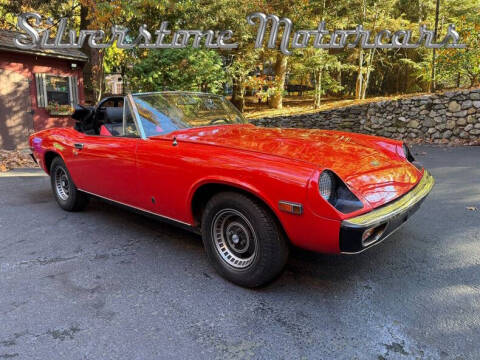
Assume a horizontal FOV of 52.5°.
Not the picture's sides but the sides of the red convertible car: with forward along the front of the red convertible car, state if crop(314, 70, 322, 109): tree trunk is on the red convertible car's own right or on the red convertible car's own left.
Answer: on the red convertible car's own left

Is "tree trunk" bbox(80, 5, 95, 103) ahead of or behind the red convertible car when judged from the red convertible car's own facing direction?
behind

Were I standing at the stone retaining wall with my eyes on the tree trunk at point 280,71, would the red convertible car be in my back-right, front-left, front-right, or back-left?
back-left

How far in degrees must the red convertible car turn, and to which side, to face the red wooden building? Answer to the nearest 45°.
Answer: approximately 180°

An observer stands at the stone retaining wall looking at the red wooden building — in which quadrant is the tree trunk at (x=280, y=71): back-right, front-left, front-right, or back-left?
front-right

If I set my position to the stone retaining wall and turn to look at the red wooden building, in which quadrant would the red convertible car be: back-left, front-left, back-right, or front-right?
front-left

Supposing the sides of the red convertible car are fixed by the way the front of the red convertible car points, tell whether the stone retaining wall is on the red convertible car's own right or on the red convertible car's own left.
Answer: on the red convertible car's own left

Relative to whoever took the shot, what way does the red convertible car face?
facing the viewer and to the right of the viewer

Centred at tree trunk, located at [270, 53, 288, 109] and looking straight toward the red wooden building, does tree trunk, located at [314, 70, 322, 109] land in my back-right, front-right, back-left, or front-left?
back-left

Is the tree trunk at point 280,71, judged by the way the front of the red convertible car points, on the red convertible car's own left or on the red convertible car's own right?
on the red convertible car's own left
